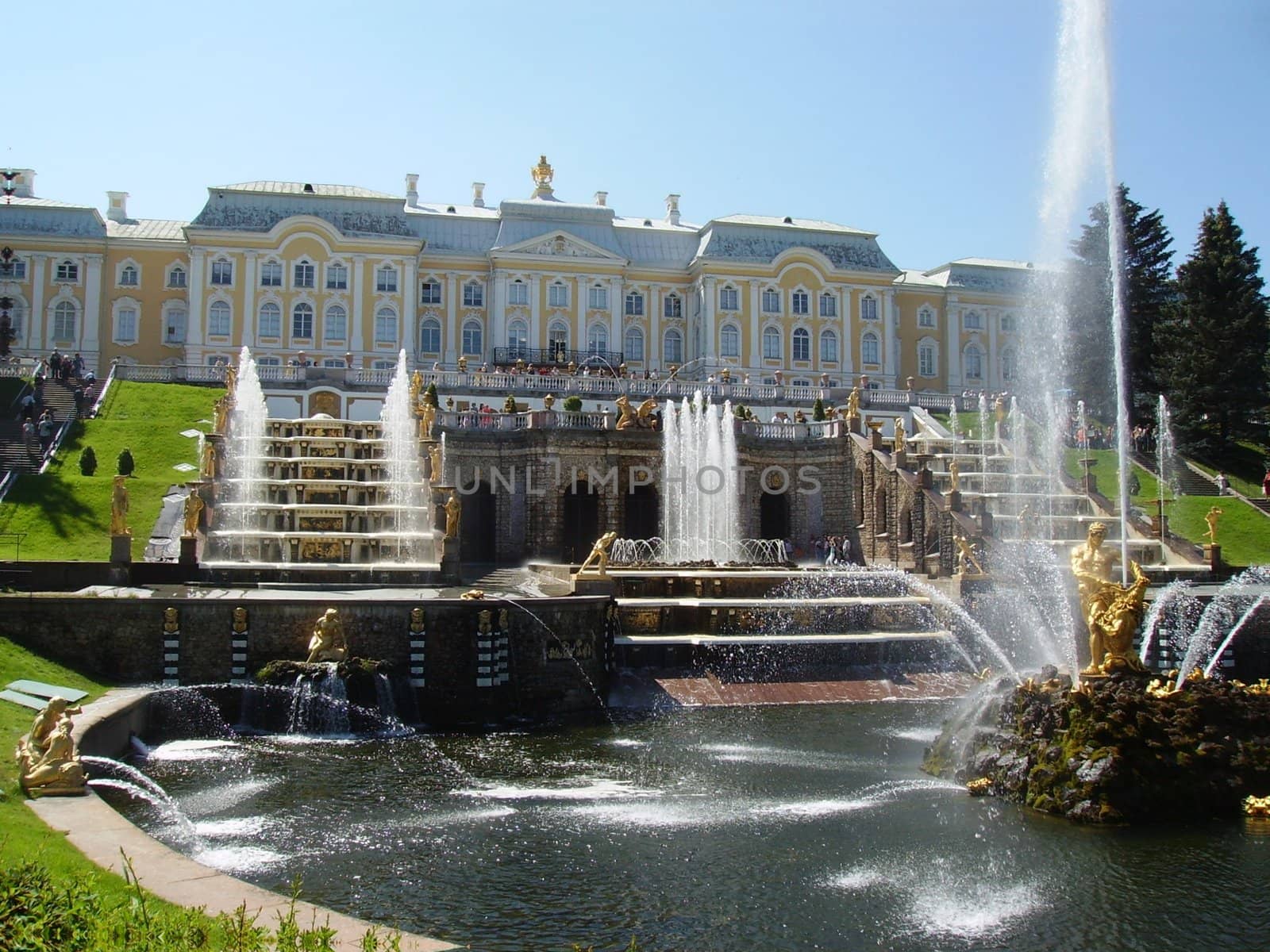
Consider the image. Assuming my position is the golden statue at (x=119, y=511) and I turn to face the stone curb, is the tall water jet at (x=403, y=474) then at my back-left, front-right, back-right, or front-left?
back-left
